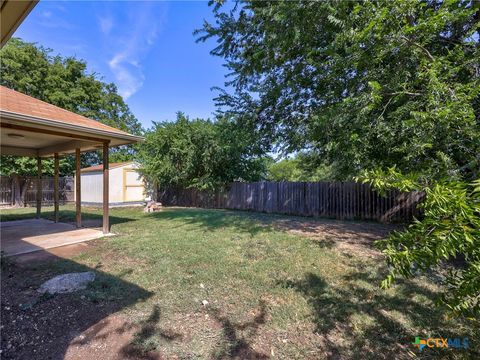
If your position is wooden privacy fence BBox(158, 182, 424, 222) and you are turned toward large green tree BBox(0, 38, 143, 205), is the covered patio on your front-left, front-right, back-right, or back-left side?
front-left

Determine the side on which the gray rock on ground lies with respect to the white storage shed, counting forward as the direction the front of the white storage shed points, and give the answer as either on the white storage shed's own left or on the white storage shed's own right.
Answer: on the white storage shed's own right

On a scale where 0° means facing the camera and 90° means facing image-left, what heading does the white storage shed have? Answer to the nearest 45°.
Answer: approximately 315°

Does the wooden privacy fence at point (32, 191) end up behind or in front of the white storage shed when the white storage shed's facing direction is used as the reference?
behind

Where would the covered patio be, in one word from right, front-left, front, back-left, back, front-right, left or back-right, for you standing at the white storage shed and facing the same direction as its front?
front-right

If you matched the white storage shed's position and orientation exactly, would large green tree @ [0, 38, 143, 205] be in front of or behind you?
behind

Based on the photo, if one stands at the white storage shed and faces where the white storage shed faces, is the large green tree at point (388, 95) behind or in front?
in front
